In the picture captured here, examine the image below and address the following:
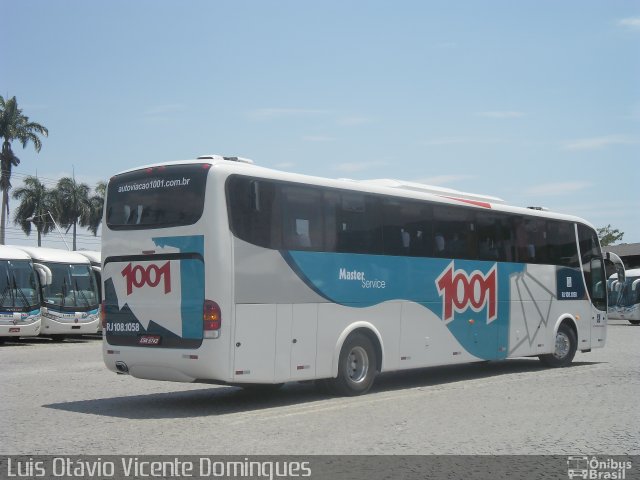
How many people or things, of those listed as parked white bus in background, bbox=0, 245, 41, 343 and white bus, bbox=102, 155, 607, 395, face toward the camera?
1

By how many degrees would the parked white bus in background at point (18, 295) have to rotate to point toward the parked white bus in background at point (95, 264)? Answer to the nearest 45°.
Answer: approximately 135° to its left

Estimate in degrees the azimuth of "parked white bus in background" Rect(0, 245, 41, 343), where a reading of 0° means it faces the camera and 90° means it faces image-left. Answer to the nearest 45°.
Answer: approximately 0°

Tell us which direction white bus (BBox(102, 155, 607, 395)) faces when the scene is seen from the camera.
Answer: facing away from the viewer and to the right of the viewer

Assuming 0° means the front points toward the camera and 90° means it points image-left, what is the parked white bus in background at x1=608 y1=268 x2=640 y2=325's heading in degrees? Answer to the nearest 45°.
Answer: approximately 45°

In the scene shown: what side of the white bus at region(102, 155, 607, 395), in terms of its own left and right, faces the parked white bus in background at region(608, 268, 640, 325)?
front

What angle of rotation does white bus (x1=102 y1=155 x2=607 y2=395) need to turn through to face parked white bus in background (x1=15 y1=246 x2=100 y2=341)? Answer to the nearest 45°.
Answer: approximately 90° to its left
